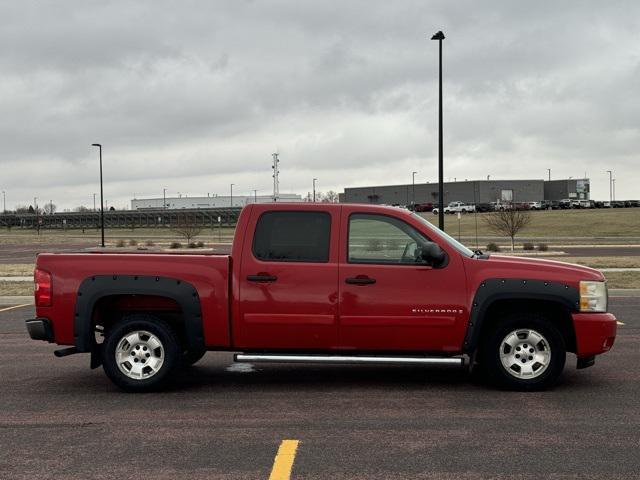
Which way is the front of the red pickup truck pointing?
to the viewer's right
